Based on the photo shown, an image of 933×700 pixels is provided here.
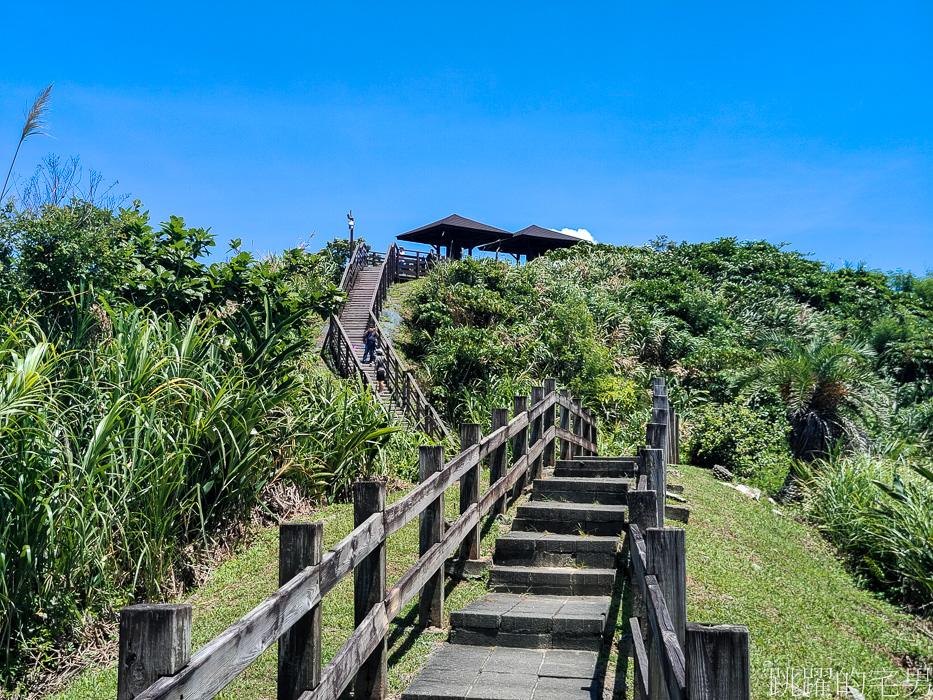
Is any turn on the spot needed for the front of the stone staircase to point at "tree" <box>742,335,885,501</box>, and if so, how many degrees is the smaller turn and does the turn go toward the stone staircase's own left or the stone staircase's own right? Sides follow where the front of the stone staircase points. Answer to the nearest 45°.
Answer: approximately 135° to the stone staircase's own left

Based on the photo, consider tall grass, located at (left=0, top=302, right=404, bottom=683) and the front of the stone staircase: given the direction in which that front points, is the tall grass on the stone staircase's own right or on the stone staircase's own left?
on the stone staircase's own right

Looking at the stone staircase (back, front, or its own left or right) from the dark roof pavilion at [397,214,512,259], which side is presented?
back

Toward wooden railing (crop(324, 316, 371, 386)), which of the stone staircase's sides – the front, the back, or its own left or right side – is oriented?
back
